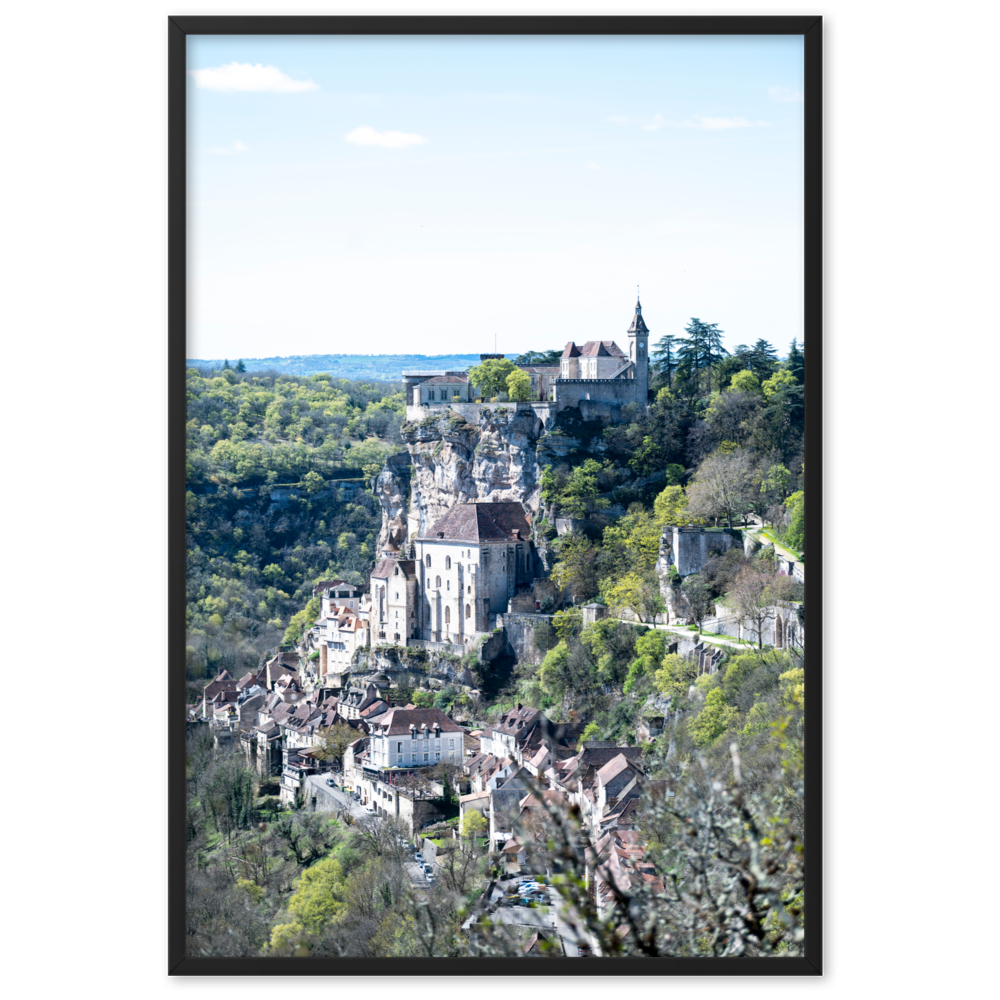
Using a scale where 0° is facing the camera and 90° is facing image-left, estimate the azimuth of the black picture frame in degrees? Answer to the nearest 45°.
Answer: approximately 0°
